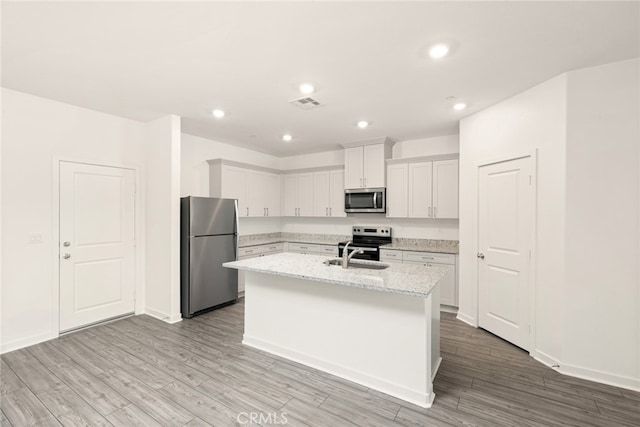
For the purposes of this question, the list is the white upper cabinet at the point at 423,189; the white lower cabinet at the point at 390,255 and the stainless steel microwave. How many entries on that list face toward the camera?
3

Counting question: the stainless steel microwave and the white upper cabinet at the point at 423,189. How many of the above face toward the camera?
2

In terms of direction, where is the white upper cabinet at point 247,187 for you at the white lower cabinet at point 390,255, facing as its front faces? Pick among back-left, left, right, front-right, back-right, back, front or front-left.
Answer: right

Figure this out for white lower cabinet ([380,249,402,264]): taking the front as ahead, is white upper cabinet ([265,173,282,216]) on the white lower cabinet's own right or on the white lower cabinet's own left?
on the white lower cabinet's own right

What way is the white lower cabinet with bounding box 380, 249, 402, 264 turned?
toward the camera

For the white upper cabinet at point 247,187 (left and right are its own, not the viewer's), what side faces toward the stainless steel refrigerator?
right

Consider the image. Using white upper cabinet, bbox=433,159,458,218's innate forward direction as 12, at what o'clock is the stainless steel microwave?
The stainless steel microwave is roughly at 3 o'clock from the white upper cabinet.

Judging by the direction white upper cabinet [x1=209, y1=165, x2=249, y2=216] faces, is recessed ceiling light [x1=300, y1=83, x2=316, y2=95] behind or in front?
in front

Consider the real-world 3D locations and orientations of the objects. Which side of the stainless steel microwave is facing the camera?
front

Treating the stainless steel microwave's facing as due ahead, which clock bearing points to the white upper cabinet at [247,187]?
The white upper cabinet is roughly at 3 o'clock from the stainless steel microwave.

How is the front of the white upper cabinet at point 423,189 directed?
toward the camera

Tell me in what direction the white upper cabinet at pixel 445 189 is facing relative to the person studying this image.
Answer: facing the viewer
